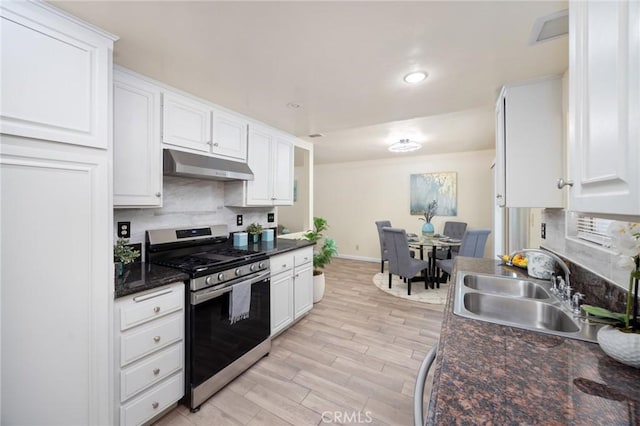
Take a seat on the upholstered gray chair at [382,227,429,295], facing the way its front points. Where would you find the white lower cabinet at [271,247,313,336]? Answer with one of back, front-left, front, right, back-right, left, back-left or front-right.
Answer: back

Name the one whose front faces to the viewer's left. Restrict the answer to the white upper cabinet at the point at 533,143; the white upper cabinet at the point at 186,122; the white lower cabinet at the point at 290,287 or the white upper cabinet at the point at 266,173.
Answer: the white upper cabinet at the point at 533,143

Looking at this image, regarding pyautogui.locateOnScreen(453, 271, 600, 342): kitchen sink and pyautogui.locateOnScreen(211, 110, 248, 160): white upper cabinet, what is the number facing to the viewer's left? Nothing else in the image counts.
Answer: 1

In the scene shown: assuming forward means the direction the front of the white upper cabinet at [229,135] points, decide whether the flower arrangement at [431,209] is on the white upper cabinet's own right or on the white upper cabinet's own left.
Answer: on the white upper cabinet's own left

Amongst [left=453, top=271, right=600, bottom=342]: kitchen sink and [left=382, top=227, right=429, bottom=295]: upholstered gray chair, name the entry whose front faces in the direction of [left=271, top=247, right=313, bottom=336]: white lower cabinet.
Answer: the kitchen sink

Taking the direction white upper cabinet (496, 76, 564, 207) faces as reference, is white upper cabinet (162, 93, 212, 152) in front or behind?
in front

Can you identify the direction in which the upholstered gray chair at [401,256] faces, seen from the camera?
facing away from the viewer and to the right of the viewer

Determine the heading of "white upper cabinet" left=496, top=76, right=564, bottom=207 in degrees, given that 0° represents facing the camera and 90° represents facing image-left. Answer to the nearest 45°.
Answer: approximately 90°

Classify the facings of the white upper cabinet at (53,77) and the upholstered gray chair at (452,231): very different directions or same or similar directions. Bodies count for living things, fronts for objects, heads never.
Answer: very different directions

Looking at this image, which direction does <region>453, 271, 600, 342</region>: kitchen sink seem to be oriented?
to the viewer's left

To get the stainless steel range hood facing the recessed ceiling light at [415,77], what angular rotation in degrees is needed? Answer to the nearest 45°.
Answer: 0° — it already faces it

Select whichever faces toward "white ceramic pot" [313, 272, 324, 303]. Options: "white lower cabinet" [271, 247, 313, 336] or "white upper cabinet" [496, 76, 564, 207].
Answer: the white upper cabinet

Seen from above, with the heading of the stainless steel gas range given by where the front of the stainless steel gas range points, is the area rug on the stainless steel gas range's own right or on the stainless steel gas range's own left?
on the stainless steel gas range's own left

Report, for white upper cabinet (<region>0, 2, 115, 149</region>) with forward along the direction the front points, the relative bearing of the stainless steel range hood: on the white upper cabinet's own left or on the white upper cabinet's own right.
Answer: on the white upper cabinet's own left
